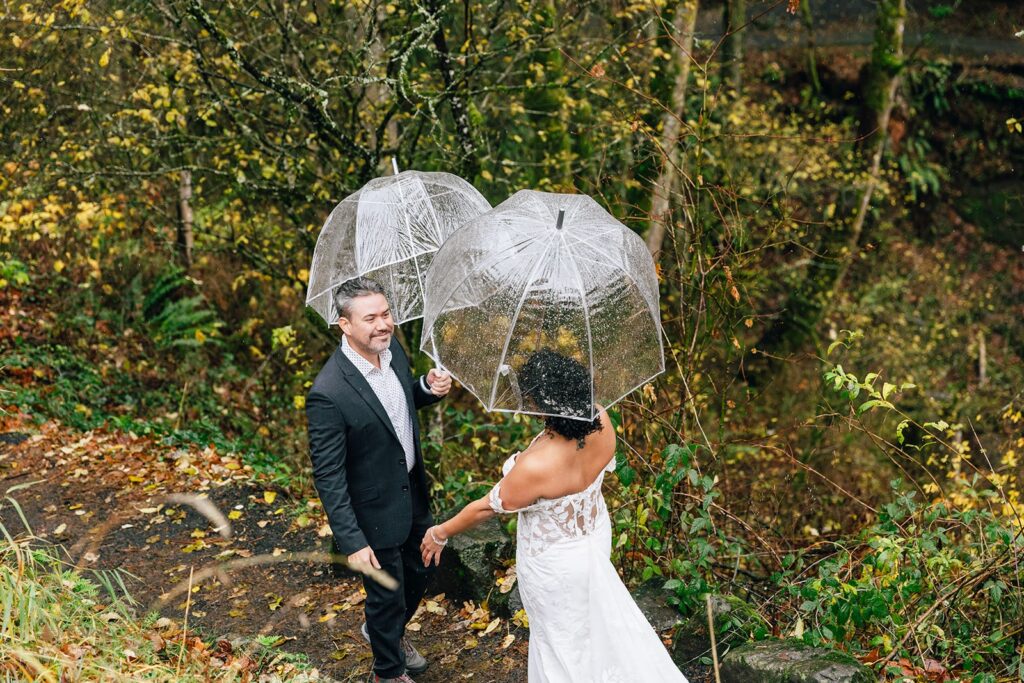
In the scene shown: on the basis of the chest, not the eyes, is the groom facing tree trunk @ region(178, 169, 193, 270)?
no

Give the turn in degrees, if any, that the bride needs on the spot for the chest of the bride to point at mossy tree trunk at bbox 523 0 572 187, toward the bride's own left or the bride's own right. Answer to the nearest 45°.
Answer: approximately 45° to the bride's own right

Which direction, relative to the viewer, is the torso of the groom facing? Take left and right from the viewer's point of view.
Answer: facing the viewer and to the right of the viewer

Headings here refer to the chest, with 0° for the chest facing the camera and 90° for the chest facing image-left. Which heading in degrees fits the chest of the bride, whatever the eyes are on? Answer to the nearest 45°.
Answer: approximately 135°

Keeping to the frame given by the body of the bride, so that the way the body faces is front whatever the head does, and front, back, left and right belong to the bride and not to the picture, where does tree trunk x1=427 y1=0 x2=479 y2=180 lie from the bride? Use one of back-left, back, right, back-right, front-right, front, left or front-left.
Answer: front-right

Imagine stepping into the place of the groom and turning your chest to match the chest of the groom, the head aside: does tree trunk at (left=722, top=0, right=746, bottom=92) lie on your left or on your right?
on your left

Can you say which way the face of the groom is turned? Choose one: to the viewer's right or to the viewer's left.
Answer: to the viewer's right

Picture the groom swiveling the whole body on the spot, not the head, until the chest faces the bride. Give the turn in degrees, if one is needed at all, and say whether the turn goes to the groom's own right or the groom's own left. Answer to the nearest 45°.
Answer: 0° — they already face them

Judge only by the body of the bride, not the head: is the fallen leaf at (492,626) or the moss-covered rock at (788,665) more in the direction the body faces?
the fallen leaf

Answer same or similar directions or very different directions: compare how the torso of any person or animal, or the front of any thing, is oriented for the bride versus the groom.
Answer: very different directions
